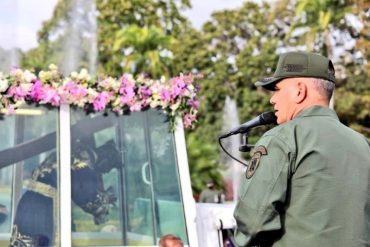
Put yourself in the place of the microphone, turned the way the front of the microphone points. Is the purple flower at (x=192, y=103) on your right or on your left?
on your left

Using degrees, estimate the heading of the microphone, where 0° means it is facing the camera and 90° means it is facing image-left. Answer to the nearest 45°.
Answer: approximately 270°

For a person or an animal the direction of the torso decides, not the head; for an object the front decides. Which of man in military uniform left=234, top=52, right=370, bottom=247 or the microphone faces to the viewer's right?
the microphone

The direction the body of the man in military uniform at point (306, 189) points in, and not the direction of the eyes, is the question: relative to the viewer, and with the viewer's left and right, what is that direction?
facing away from the viewer and to the left of the viewer

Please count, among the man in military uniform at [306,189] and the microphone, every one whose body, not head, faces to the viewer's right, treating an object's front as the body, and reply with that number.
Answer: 1
